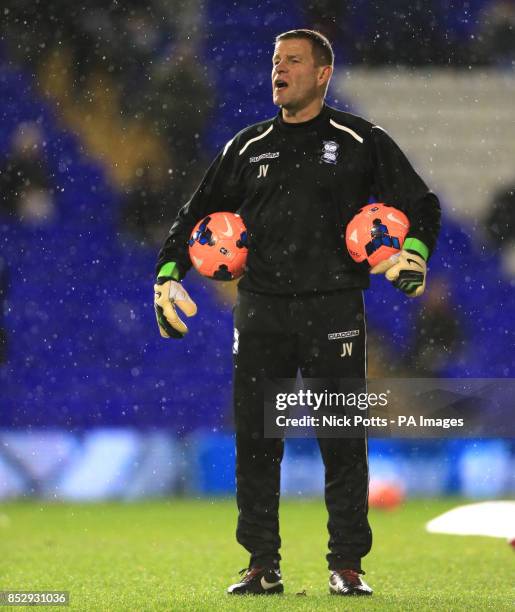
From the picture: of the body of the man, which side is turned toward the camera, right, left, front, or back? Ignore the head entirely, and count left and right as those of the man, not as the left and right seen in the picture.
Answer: front

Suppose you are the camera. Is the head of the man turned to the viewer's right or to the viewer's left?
to the viewer's left

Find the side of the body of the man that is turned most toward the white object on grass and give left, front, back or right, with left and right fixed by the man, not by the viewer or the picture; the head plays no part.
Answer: back
